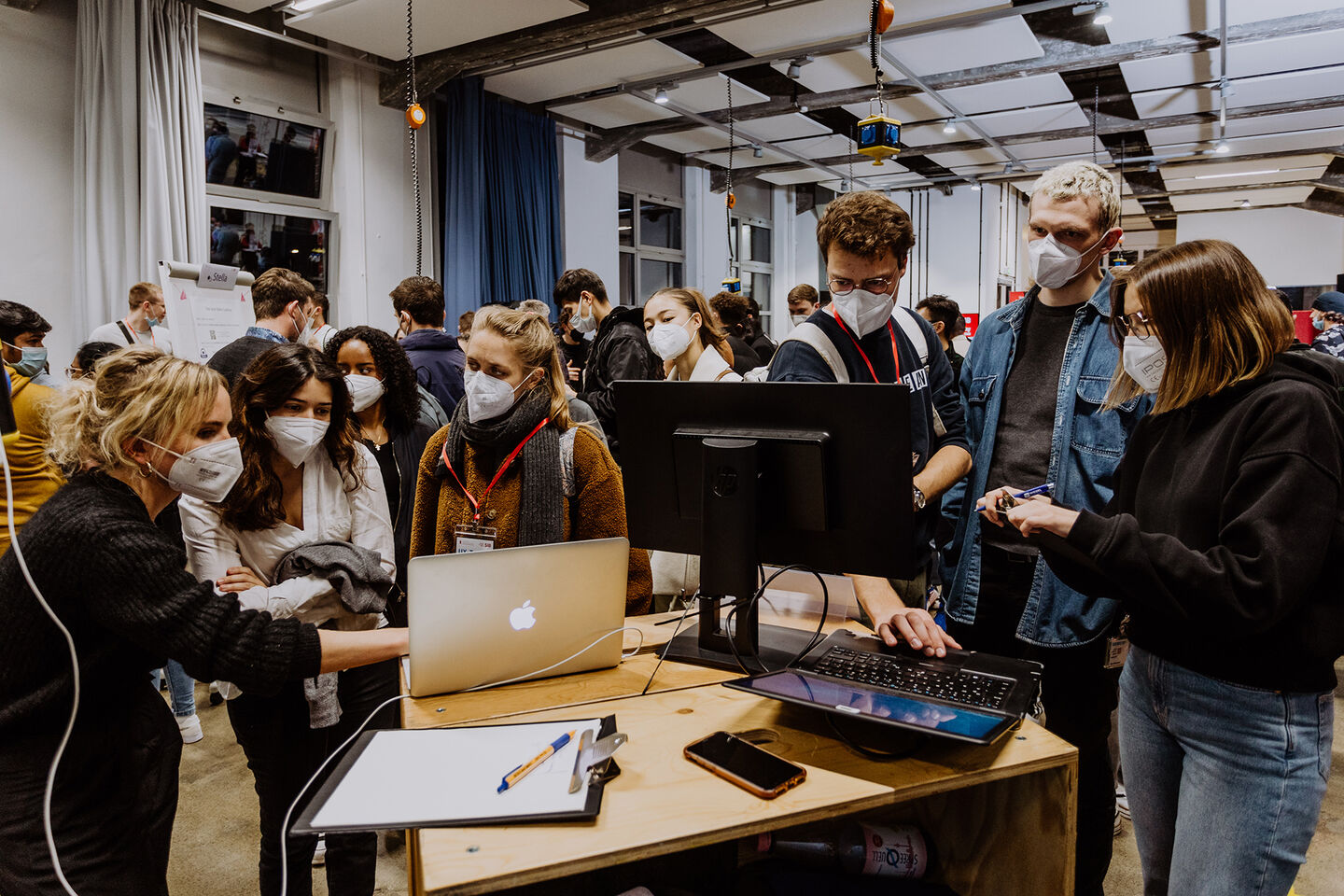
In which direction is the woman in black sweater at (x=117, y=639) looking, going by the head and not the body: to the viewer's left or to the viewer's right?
to the viewer's right

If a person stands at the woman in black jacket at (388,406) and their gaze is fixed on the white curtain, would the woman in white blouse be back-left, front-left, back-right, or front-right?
back-left

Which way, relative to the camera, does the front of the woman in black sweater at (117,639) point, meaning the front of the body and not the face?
to the viewer's right

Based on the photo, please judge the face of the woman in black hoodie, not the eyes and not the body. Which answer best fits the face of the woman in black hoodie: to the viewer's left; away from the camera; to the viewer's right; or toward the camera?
to the viewer's left

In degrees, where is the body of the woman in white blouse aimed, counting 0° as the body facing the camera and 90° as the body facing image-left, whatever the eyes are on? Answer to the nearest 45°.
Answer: approximately 315°

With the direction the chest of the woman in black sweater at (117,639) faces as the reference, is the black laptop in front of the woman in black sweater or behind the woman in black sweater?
in front

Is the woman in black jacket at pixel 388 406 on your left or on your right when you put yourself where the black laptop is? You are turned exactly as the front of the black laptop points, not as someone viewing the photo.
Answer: on your left

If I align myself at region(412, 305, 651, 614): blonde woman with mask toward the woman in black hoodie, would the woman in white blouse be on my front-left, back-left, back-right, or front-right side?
back-right

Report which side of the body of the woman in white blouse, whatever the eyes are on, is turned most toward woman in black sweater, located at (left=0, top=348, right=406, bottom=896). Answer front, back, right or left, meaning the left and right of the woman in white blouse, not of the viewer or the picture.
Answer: right

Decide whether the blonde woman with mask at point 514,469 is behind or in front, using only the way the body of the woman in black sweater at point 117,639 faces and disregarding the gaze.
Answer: in front
